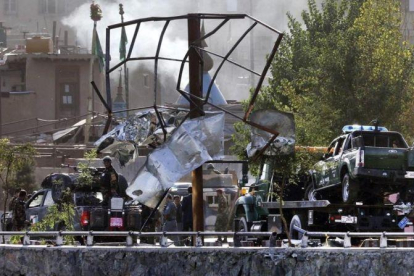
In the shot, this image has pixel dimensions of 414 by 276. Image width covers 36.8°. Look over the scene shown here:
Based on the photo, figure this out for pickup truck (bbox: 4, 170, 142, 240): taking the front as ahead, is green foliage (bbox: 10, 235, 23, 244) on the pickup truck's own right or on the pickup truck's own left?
on the pickup truck's own left

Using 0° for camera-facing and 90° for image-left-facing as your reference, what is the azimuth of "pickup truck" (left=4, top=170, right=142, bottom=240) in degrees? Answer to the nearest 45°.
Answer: approximately 135°

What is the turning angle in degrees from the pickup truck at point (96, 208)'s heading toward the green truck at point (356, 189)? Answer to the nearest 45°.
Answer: approximately 135° to its right

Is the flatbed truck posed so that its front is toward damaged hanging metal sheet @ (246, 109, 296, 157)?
no

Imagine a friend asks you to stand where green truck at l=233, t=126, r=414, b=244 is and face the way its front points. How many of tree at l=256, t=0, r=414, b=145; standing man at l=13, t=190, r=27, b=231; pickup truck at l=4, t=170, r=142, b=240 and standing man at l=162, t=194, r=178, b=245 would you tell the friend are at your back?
0

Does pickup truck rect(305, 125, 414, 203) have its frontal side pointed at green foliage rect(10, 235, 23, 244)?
no

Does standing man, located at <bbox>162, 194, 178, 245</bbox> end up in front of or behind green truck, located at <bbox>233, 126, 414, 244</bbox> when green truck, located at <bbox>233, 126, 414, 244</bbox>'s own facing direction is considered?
in front

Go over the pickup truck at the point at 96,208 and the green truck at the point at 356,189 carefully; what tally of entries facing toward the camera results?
0

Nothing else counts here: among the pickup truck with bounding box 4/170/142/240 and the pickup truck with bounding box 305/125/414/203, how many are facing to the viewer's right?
0

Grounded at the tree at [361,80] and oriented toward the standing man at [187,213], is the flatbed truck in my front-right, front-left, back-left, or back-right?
front-left

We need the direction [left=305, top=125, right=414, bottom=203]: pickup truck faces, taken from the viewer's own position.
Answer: facing away from the viewer and to the left of the viewer

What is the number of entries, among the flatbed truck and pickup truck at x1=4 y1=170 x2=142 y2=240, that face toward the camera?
0

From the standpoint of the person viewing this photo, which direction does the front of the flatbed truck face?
facing away from the viewer and to the left of the viewer

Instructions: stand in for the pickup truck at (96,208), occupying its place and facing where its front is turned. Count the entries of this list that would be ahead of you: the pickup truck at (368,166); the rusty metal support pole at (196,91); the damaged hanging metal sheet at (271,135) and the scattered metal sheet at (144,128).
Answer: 0

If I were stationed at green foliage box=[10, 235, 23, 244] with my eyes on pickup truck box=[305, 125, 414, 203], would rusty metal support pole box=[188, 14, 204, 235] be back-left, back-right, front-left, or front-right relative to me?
front-right
